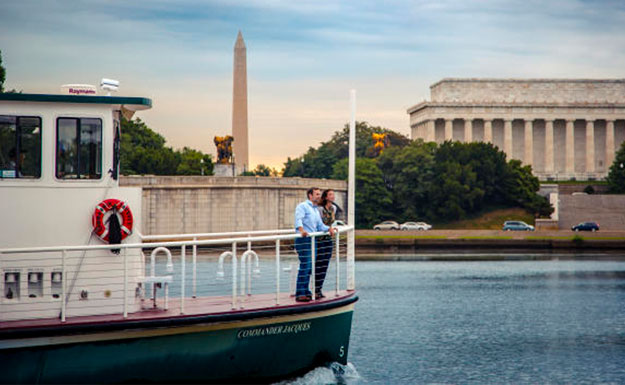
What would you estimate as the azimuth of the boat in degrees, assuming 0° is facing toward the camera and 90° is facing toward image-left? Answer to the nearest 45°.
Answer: approximately 270°
